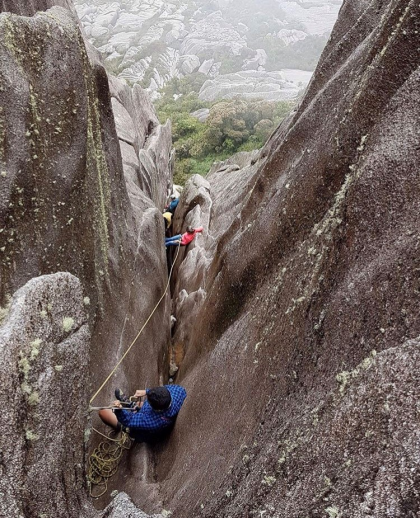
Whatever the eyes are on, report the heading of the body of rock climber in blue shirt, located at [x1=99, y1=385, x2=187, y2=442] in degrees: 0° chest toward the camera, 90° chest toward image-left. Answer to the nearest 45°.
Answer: approximately 135°
